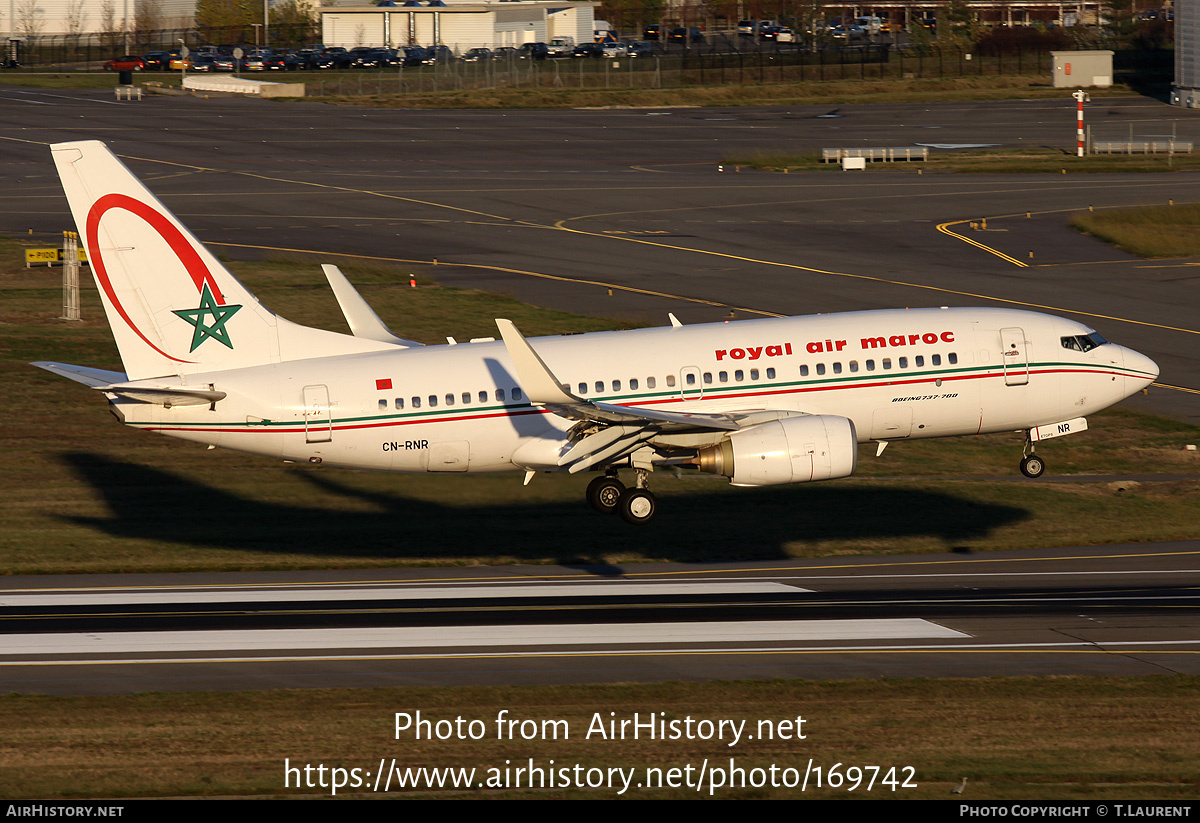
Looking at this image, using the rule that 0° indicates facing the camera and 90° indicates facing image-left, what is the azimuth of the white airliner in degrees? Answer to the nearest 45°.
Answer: approximately 270°
